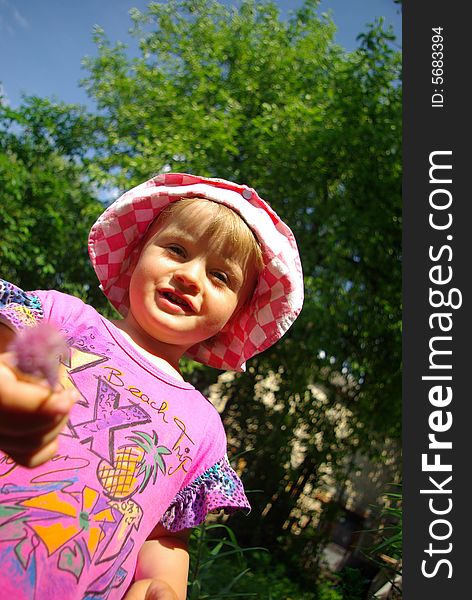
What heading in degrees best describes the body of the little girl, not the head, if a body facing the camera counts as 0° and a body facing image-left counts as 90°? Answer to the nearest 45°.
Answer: approximately 0°
